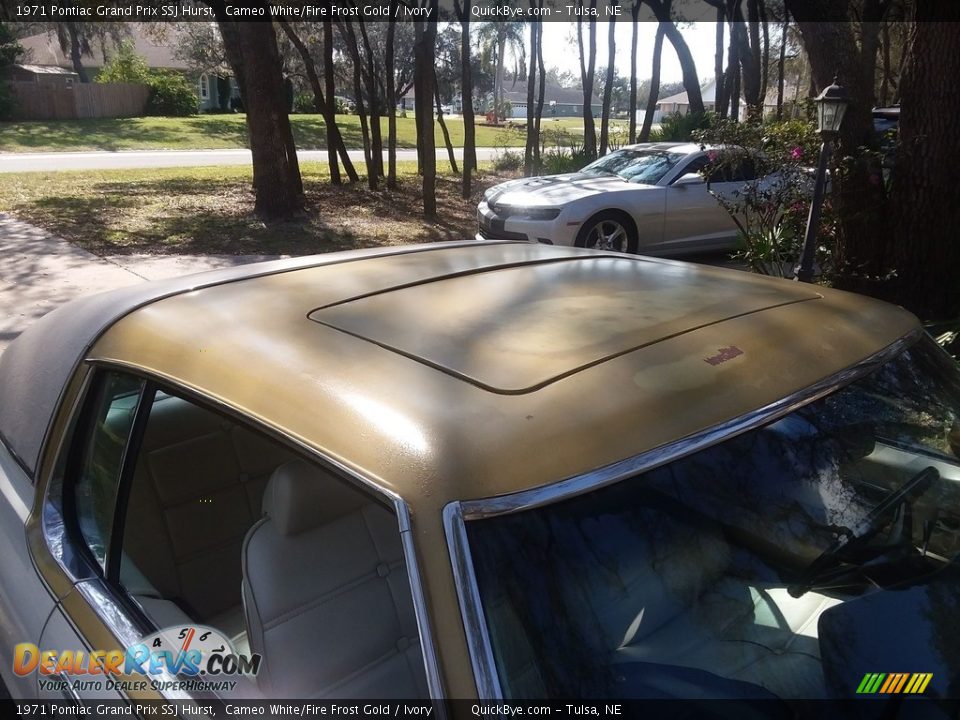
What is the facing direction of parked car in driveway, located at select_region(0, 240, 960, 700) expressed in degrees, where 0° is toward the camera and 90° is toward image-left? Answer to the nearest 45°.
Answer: approximately 315°

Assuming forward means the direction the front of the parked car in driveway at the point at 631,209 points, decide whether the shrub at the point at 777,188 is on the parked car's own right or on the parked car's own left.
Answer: on the parked car's own left

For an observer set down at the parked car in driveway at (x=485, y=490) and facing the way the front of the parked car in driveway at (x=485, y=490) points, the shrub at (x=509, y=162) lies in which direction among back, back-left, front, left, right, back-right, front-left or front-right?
back-left

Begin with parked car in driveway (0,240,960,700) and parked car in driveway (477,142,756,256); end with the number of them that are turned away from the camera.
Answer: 0

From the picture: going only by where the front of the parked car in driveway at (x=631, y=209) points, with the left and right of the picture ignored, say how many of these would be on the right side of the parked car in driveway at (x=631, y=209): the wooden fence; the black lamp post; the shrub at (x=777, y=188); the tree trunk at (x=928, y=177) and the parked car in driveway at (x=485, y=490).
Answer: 1

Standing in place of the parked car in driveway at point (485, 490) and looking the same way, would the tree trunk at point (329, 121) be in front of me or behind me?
behind

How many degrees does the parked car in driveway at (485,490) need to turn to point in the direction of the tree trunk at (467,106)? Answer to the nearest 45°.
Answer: approximately 135° to its left

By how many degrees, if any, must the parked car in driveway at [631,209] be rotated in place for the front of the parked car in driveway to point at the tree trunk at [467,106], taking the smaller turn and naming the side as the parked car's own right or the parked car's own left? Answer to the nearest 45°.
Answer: approximately 90° to the parked car's own right

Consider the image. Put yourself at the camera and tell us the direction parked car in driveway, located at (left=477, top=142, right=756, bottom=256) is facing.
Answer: facing the viewer and to the left of the viewer

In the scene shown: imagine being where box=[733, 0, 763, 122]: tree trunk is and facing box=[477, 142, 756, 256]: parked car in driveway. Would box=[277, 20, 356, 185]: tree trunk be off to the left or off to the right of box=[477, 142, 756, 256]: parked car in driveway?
right

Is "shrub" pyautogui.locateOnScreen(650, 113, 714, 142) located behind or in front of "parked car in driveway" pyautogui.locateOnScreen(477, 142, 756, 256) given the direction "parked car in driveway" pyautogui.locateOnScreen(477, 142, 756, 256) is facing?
behind

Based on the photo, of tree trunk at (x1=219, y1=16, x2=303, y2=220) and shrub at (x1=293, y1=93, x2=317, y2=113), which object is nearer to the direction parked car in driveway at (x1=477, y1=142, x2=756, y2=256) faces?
the tree trunk

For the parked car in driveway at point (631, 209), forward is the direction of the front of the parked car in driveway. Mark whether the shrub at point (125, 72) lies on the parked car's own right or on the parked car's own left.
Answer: on the parked car's own right
